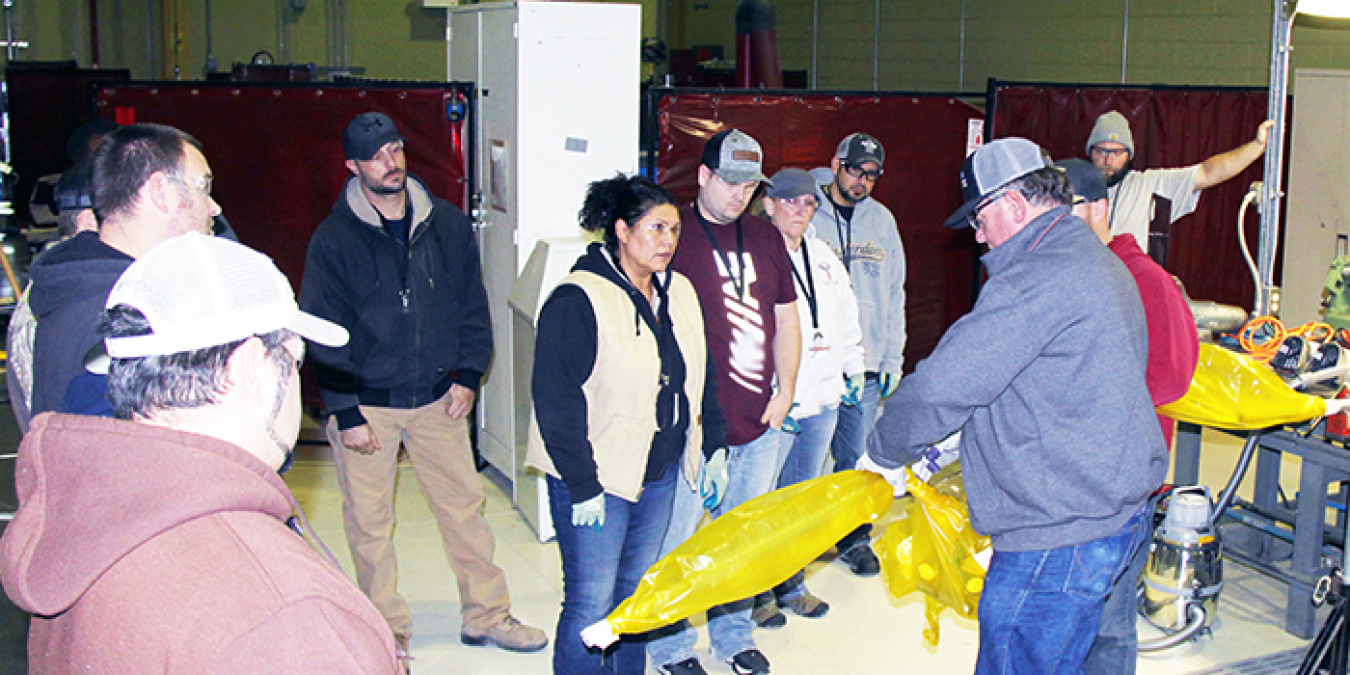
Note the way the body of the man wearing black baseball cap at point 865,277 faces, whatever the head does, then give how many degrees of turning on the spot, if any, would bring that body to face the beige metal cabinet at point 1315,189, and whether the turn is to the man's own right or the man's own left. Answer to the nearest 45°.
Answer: approximately 135° to the man's own left

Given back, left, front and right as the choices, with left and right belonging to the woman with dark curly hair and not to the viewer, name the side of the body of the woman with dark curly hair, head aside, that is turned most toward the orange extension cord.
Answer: left

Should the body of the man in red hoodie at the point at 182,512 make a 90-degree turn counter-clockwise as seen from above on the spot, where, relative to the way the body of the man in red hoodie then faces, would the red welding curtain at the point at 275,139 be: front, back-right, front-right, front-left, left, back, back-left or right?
front-right

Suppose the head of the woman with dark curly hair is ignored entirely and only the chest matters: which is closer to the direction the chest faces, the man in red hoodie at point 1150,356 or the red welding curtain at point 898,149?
the man in red hoodie

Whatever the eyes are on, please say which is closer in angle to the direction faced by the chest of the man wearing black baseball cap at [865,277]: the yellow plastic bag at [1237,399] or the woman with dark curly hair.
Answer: the woman with dark curly hair

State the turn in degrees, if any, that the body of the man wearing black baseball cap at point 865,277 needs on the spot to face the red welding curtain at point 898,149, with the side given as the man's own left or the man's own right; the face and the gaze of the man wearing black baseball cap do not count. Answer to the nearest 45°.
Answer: approximately 180°

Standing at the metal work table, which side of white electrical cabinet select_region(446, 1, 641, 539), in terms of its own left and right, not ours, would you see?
left

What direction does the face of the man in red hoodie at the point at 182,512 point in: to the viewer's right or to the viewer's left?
to the viewer's right

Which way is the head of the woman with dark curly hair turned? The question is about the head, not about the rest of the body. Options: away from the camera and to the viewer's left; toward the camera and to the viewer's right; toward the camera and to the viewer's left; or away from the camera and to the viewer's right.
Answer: toward the camera and to the viewer's right

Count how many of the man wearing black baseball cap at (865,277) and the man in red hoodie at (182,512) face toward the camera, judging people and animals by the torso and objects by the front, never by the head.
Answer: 1
